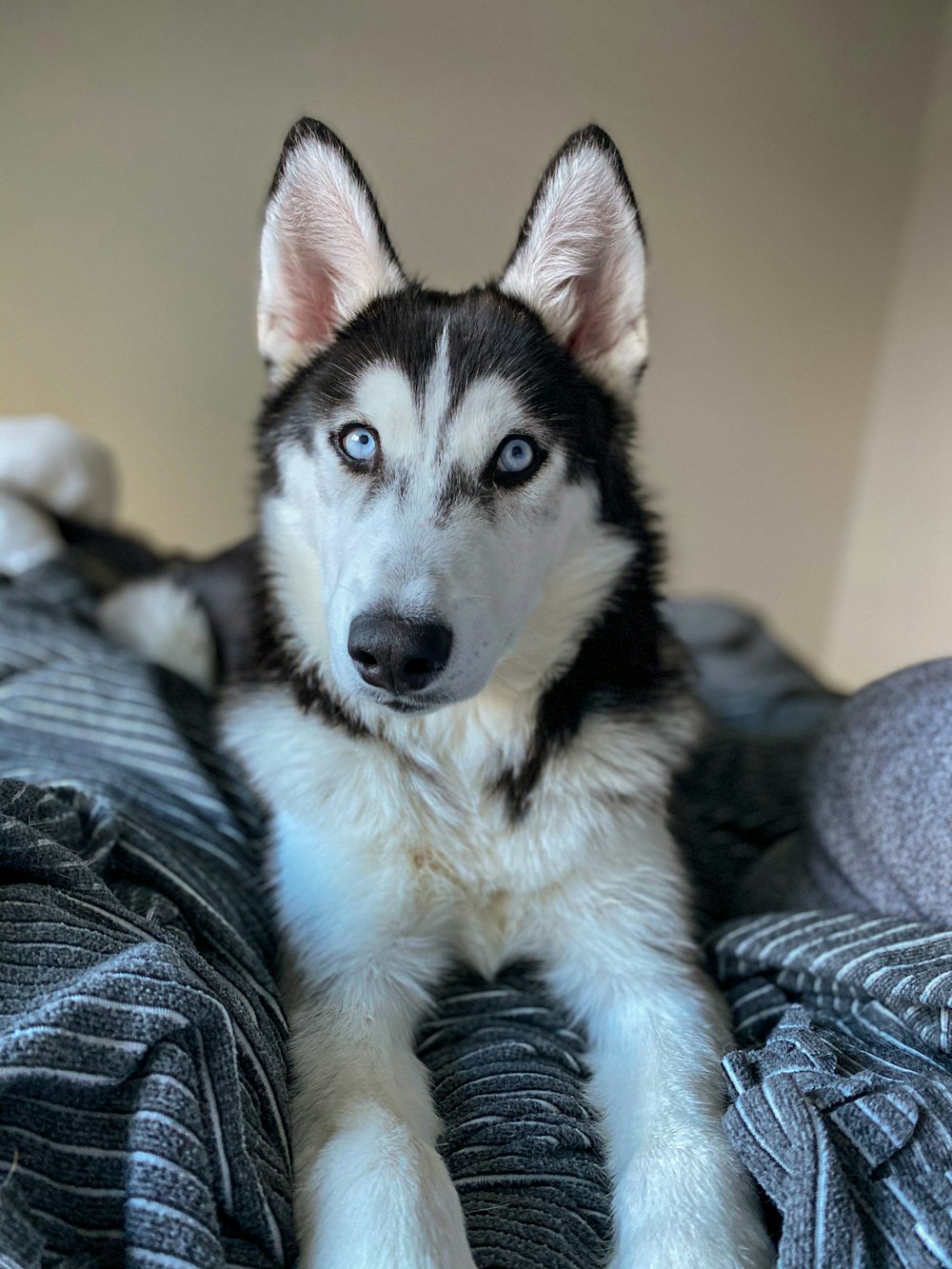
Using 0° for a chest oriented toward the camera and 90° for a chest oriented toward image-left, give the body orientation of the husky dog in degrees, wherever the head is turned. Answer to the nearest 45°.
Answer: approximately 0°
